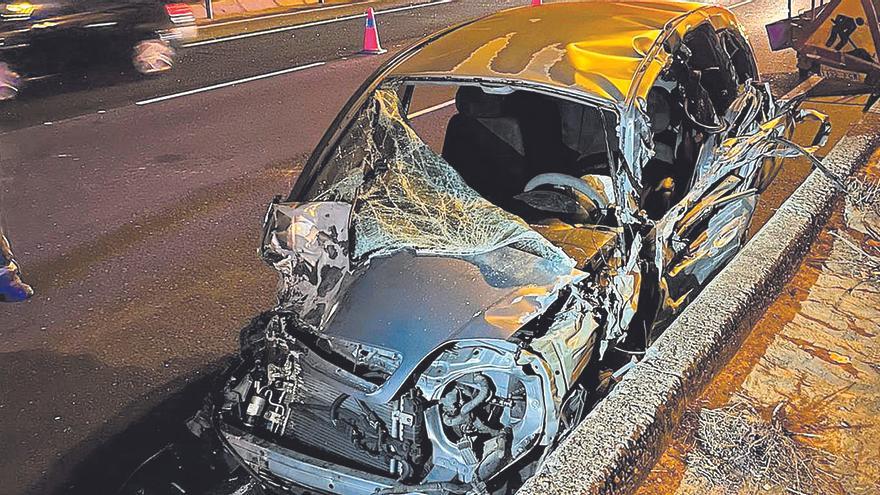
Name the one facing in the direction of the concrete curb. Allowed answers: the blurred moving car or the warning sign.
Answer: the warning sign

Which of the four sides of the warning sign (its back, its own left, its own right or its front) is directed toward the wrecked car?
front

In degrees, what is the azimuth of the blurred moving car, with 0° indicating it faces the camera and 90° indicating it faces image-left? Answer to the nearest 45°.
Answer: approximately 90°

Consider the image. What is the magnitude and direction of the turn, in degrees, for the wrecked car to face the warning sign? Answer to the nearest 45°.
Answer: approximately 180°

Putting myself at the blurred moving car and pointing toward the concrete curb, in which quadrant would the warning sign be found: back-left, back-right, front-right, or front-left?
front-left

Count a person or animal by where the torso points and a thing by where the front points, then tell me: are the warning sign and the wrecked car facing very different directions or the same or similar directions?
same or similar directions

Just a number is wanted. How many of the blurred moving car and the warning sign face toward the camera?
1

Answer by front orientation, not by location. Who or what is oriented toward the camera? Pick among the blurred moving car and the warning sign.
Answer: the warning sign

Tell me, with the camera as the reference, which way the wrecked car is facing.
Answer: facing the viewer and to the left of the viewer

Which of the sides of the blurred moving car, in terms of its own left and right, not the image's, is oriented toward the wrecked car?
left

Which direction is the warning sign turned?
toward the camera

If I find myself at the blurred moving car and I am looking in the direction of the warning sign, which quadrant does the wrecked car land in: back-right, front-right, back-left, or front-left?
front-right

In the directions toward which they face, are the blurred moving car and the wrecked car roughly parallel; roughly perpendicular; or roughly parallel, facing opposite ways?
roughly parallel

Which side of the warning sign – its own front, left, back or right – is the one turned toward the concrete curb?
front
